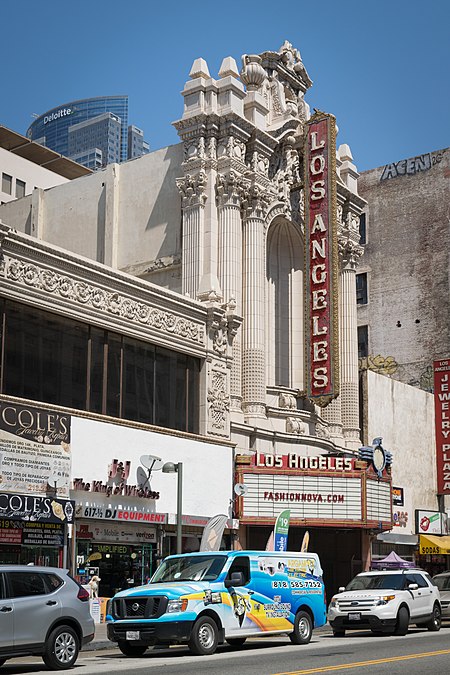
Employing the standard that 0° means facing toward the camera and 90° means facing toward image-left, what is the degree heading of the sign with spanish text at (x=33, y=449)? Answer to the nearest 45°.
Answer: approximately 315°

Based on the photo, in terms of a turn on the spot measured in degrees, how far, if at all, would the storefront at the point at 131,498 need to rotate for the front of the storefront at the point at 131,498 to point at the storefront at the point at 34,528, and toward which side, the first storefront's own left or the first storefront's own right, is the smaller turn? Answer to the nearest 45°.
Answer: approximately 90° to the first storefront's own right

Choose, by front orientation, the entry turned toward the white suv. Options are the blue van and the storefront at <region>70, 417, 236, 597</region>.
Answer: the storefront

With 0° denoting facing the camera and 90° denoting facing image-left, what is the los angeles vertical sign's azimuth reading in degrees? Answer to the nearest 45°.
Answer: approximately 45°

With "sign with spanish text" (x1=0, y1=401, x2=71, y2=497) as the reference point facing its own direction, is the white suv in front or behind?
in front

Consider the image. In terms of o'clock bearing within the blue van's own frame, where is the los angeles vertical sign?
The los angeles vertical sign is roughly at 5 o'clock from the blue van.

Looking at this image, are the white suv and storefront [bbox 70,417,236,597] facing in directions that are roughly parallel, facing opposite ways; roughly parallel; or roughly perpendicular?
roughly perpendicular

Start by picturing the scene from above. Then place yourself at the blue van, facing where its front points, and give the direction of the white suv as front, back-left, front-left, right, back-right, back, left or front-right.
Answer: back

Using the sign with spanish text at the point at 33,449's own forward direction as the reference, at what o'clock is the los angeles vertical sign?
The los angeles vertical sign is roughly at 9 o'clock from the sign with spanish text.

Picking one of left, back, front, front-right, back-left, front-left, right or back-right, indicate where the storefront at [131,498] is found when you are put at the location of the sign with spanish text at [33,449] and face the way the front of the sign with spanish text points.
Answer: left

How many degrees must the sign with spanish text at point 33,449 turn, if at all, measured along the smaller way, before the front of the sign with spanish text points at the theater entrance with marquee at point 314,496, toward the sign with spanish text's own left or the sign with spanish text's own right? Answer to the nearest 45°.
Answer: approximately 90° to the sign with spanish text's own left

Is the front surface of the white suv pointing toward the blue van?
yes

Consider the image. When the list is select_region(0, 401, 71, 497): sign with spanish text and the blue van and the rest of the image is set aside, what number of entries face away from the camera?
0
